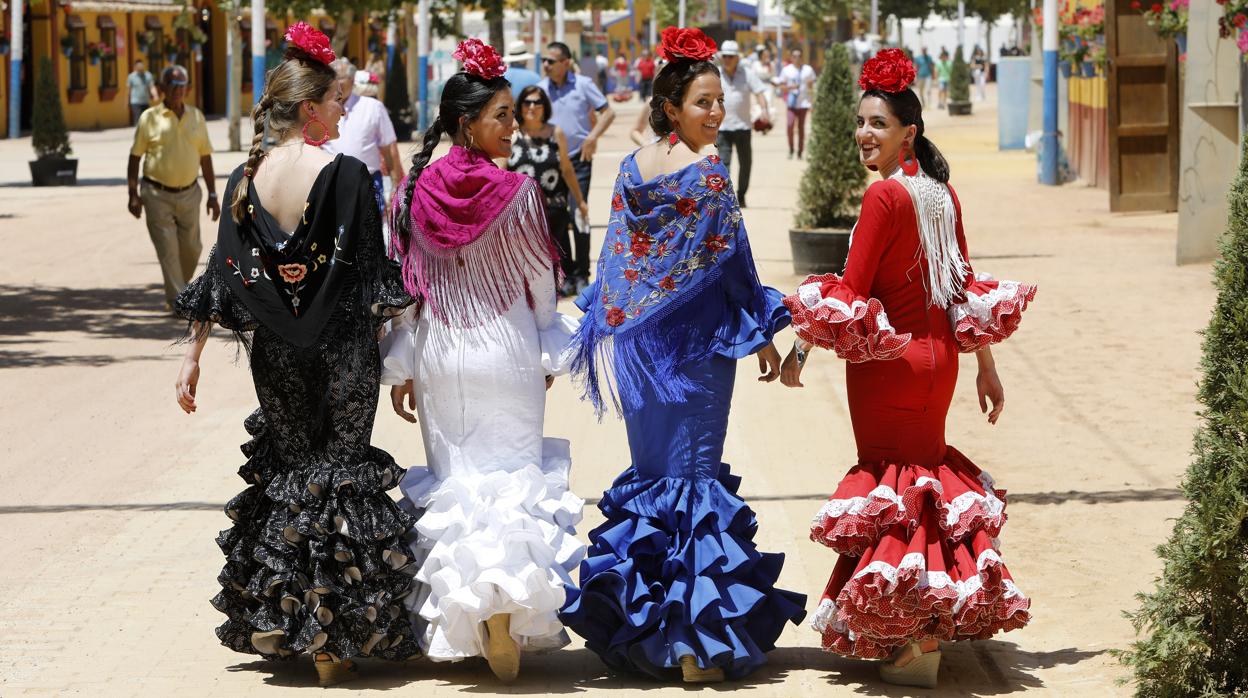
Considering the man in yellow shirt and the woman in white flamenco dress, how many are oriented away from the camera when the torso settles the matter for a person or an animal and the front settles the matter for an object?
1

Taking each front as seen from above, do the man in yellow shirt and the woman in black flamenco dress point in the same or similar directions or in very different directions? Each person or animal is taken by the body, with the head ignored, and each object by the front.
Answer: very different directions

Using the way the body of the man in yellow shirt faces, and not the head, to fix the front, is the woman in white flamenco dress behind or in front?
in front

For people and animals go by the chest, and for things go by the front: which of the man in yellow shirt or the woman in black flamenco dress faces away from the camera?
the woman in black flamenco dress

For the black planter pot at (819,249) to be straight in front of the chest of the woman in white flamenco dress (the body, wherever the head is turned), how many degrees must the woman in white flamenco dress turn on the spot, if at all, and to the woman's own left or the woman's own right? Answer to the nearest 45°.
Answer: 0° — they already face it

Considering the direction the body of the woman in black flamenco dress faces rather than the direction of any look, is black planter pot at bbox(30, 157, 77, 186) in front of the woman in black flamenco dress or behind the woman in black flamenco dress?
in front

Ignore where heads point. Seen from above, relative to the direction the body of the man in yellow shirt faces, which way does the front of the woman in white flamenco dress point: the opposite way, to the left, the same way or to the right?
the opposite way

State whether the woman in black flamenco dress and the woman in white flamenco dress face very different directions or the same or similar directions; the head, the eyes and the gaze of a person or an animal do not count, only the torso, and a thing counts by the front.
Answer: same or similar directions

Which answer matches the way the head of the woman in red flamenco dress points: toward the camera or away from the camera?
toward the camera

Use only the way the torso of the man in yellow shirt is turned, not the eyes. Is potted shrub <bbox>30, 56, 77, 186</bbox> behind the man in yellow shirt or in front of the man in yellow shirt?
behind

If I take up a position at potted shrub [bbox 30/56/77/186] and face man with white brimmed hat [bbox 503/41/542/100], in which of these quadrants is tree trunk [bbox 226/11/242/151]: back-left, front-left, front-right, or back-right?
back-left

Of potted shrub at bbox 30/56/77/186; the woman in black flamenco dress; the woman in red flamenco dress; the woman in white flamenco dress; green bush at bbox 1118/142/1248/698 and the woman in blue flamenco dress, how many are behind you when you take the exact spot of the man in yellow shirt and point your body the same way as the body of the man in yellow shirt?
1

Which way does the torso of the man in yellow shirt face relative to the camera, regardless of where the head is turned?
toward the camera

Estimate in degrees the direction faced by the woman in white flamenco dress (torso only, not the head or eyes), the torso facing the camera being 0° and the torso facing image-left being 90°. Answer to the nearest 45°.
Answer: approximately 180°

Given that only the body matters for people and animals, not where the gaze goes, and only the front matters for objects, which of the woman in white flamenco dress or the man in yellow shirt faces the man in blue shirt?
the woman in white flamenco dress

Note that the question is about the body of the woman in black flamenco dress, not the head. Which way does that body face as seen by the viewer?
away from the camera
